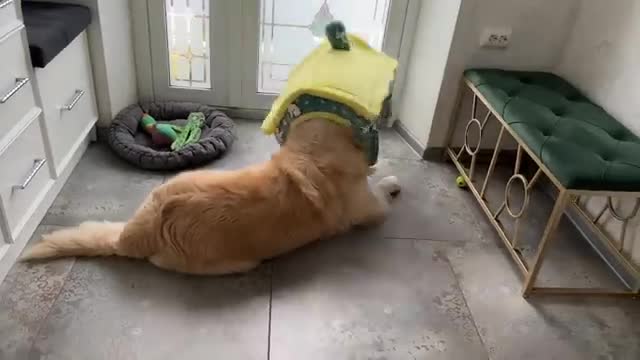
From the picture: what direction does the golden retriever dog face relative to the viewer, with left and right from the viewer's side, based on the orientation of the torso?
facing away from the viewer and to the right of the viewer

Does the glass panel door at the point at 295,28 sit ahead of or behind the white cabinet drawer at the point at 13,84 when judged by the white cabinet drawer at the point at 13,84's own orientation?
ahead

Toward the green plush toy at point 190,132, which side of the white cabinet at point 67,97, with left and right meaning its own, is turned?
front

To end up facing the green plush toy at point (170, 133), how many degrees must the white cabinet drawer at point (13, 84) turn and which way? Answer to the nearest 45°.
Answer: approximately 45° to its left

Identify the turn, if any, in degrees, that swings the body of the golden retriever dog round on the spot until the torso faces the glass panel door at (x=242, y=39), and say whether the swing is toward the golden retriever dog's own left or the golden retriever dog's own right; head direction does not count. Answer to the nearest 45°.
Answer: approximately 45° to the golden retriever dog's own left

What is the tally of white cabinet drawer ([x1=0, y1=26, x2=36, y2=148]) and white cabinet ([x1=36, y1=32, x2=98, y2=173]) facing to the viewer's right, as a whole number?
2

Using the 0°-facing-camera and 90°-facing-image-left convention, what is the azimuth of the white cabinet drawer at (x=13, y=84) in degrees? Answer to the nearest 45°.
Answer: approximately 270°

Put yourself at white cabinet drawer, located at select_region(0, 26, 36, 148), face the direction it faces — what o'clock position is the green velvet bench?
The green velvet bench is roughly at 1 o'clock from the white cabinet drawer.

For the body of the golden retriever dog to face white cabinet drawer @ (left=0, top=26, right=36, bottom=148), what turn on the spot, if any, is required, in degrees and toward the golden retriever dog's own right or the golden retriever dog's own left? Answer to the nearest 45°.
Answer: approximately 135° to the golden retriever dog's own left

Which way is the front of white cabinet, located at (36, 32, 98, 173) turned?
to the viewer's right

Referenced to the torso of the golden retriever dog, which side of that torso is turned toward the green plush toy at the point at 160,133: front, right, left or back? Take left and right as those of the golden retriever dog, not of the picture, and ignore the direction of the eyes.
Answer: left
